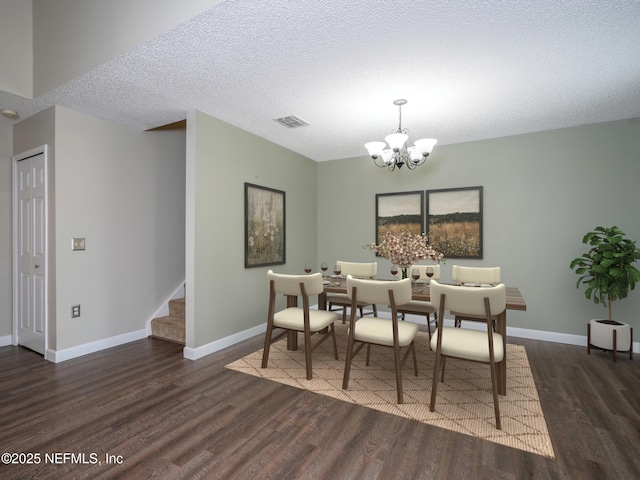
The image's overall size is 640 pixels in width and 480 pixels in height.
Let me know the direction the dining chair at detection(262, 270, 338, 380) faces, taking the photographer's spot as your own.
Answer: facing away from the viewer and to the right of the viewer

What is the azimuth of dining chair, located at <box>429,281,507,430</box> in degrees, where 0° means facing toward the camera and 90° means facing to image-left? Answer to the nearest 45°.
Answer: approximately 180°

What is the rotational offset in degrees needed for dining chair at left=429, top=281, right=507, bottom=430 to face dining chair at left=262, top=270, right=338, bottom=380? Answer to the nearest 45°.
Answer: approximately 90° to its left

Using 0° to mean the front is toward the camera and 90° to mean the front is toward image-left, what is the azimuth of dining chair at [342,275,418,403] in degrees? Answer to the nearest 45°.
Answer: approximately 225°

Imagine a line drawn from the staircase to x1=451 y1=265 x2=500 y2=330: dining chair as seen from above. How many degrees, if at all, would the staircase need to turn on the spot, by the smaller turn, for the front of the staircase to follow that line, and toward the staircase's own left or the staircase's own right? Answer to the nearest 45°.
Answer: approximately 90° to the staircase's own left

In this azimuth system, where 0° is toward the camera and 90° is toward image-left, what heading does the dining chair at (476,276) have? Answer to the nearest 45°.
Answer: approximately 0°

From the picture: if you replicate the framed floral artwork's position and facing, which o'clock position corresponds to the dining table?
The dining table is roughly at 12 o'clock from the framed floral artwork.

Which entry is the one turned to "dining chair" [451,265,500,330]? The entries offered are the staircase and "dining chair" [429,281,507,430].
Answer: "dining chair" [429,281,507,430]

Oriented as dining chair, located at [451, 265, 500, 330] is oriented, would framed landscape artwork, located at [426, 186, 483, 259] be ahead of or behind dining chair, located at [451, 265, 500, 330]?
behind
